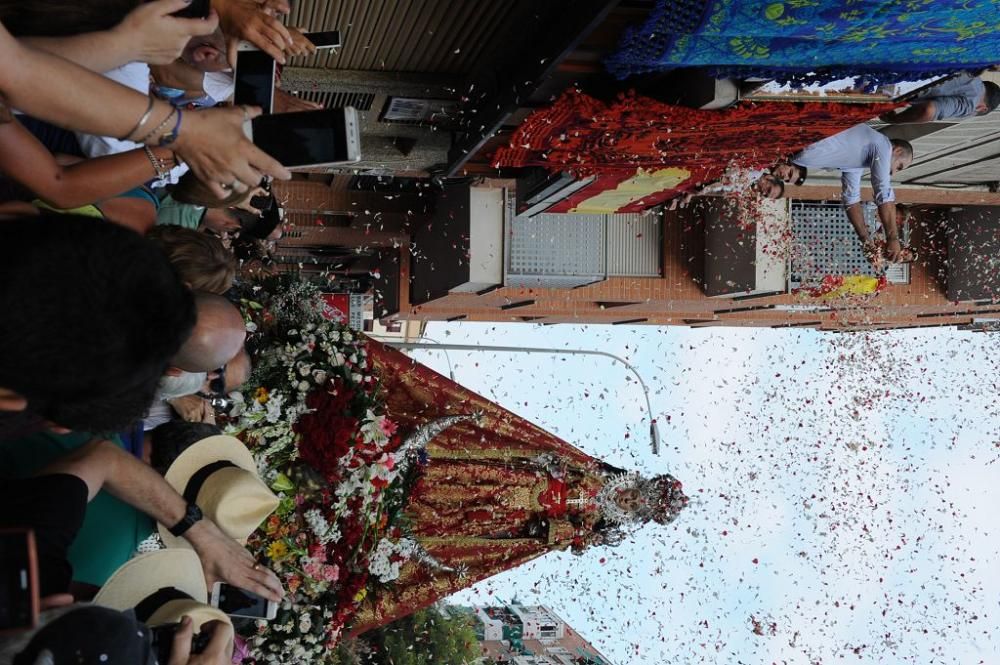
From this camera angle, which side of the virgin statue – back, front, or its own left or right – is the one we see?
front

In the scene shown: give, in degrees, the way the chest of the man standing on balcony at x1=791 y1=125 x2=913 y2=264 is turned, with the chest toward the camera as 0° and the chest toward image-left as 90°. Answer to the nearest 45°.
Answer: approximately 270°

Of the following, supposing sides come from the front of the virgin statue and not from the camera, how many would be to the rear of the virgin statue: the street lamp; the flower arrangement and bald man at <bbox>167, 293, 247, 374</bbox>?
1

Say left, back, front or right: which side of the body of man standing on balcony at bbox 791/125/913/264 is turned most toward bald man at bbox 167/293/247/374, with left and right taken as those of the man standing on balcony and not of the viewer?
right

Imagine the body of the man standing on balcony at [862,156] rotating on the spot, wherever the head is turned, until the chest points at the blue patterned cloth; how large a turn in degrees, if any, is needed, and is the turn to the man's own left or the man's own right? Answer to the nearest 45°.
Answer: approximately 90° to the man's own right

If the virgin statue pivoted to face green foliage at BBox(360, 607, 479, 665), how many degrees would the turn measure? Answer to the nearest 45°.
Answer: approximately 180°

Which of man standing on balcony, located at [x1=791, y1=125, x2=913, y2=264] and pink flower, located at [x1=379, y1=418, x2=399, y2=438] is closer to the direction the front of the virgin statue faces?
the pink flower

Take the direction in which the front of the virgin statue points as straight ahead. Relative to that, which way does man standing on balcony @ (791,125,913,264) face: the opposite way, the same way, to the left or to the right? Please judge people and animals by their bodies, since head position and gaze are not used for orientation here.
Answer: to the left

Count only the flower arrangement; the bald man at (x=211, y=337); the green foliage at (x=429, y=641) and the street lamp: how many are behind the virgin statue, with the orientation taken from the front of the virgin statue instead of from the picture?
2
